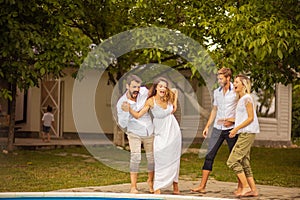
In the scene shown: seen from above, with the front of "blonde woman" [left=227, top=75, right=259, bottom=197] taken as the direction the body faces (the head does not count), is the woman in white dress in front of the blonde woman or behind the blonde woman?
in front

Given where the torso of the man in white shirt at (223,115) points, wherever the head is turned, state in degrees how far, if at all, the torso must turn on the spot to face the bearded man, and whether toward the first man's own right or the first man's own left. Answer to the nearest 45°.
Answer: approximately 45° to the first man's own right

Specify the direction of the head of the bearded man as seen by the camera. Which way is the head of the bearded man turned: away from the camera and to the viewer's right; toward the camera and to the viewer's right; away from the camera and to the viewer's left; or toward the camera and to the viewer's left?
toward the camera and to the viewer's right

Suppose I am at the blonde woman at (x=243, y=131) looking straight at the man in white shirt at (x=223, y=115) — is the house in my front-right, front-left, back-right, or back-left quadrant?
front-right

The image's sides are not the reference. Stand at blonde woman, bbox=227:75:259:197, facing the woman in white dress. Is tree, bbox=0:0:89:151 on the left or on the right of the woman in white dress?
right

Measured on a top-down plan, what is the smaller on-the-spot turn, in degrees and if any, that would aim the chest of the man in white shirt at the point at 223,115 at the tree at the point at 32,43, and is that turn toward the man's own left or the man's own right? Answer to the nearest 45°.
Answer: approximately 90° to the man's own right

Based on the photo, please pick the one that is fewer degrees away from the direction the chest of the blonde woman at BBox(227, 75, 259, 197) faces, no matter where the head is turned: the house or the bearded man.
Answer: the bearded man

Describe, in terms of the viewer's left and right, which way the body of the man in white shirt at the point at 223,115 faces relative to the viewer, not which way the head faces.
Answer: facing the viewer and to the left of the viewer

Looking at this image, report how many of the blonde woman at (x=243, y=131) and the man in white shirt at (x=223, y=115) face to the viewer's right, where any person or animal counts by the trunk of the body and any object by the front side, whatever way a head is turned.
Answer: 0

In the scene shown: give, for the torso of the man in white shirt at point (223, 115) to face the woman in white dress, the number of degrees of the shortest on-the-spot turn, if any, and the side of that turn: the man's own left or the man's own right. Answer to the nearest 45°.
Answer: approximately 45° to the man's own right
